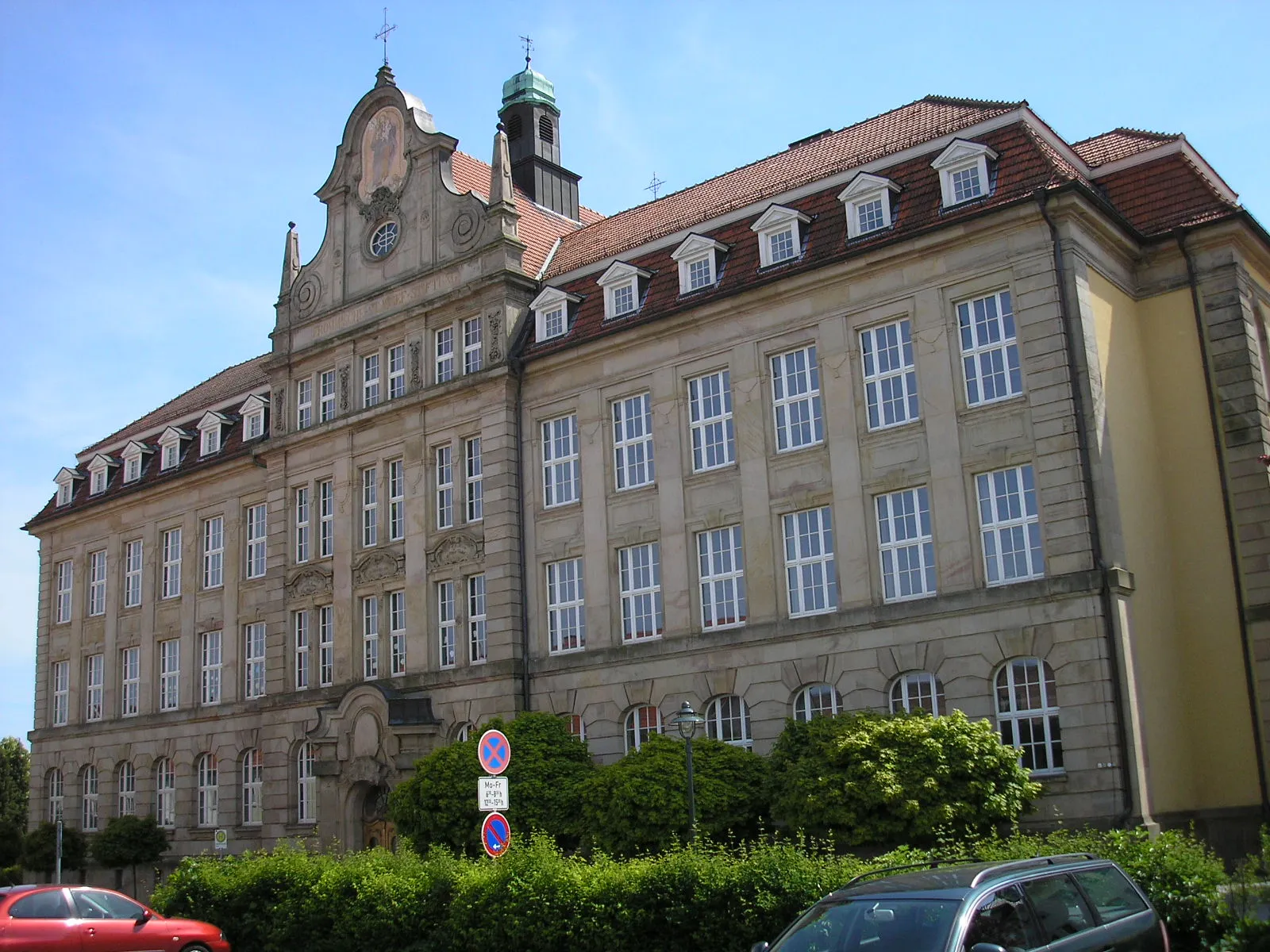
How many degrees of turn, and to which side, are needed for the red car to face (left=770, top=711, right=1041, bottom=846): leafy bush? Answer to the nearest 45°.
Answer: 0° — it already faces it

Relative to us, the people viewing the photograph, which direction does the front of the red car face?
facing to the right of the viewer

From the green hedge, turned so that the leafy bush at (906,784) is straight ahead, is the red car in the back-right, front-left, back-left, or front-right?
back-left
